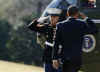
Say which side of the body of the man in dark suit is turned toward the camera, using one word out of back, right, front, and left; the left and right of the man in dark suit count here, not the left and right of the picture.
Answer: back

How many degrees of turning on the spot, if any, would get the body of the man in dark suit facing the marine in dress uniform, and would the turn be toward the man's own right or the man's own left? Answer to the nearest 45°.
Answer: approximately 45° to the man's own left
